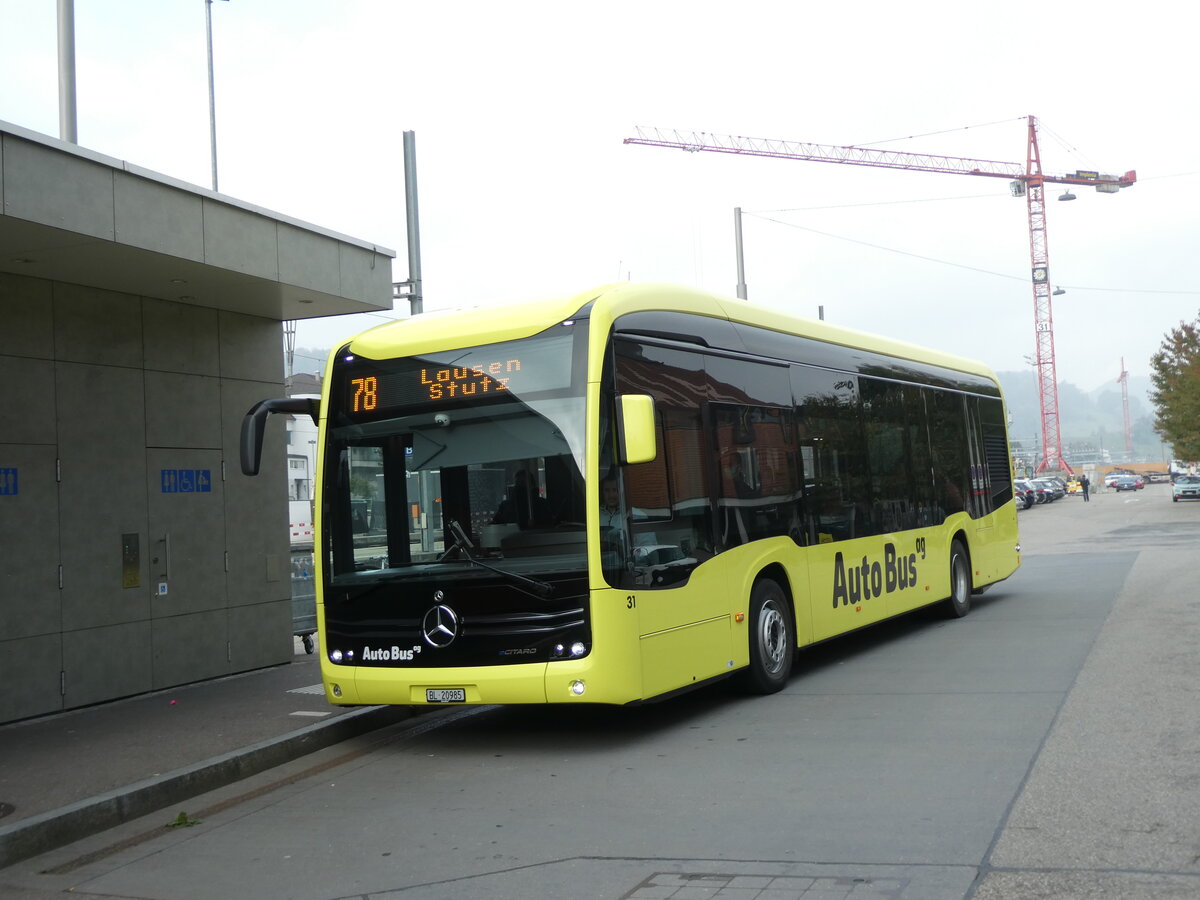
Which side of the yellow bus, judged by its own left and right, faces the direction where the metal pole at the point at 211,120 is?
right

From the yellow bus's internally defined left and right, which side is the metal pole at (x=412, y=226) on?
on its right

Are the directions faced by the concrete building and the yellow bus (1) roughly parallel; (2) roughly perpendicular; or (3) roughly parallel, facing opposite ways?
roughly perpendicular

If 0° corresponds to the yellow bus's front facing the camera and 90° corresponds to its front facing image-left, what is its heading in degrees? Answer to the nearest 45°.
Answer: approximately 45°

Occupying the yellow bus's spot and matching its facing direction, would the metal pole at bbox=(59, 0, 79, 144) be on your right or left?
on your right

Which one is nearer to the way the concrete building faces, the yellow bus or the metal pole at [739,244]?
the yellow bus

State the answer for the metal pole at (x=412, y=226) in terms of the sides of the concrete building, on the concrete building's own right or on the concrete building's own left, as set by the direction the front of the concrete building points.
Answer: on the concrete building's own left

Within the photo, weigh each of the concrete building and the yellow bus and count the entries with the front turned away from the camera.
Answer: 0

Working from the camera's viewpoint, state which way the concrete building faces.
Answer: facing the viewer and to the right of the viewer

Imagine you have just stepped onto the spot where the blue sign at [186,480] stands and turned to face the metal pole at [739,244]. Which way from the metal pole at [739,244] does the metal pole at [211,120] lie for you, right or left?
left

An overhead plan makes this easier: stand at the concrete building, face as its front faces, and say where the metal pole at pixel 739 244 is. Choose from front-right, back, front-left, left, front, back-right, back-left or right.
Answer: left
